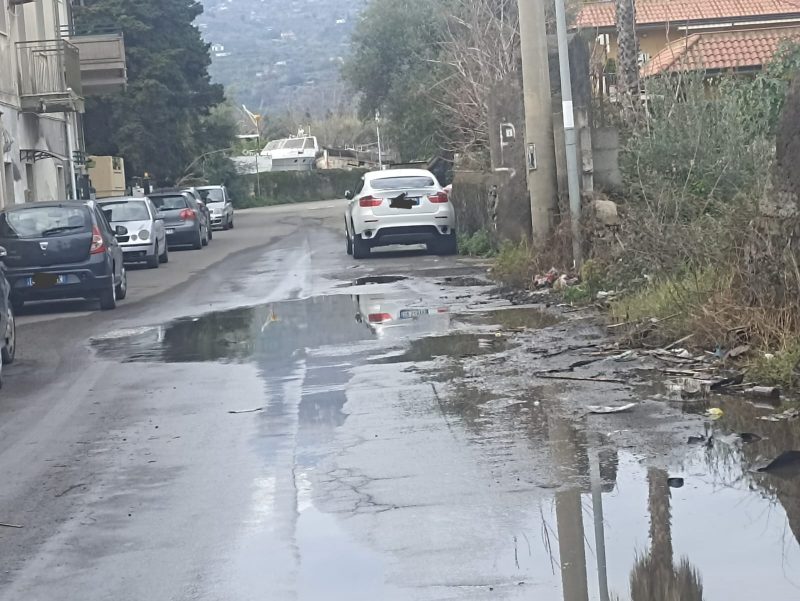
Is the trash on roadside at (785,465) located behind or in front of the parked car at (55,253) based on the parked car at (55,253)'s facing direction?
behind

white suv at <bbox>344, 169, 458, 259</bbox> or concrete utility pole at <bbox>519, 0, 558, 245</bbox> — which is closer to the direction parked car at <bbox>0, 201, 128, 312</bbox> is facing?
the white suv

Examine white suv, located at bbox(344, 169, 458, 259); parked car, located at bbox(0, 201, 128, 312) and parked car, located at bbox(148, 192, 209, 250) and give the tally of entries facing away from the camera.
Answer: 3

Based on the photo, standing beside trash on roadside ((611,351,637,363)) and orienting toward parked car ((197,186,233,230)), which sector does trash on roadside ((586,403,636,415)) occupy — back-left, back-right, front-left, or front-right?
back-left

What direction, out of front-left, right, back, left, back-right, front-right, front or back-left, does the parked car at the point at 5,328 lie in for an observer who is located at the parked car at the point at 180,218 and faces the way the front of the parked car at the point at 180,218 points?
back

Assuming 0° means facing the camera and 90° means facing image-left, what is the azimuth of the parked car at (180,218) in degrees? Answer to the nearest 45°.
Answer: approximately 180°

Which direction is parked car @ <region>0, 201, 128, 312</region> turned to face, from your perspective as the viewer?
facing away from the viewer

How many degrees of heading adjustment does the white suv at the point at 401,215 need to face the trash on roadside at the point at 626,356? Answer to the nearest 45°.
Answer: approximately 180°

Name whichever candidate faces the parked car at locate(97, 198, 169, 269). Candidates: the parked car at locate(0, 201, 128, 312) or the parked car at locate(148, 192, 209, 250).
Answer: the parked car at locate(0, 201, 128, 312)

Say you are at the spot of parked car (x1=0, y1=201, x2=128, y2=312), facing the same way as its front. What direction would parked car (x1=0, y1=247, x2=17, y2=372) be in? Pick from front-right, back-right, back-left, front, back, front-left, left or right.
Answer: back

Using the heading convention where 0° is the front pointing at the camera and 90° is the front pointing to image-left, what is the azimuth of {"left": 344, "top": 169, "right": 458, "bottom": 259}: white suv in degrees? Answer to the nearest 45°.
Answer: approximately 180°

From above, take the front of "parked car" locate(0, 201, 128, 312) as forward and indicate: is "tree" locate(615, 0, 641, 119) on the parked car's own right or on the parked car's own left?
on the parked car's own right

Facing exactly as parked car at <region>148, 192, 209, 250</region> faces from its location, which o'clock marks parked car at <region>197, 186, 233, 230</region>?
parked car at <region>197, 186, 233, 230</region> is roughly at 12 o'clock from parked car at <region>148, 192, 209, 250</region>.

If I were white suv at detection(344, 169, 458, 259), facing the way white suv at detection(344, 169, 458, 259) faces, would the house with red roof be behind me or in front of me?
in front
